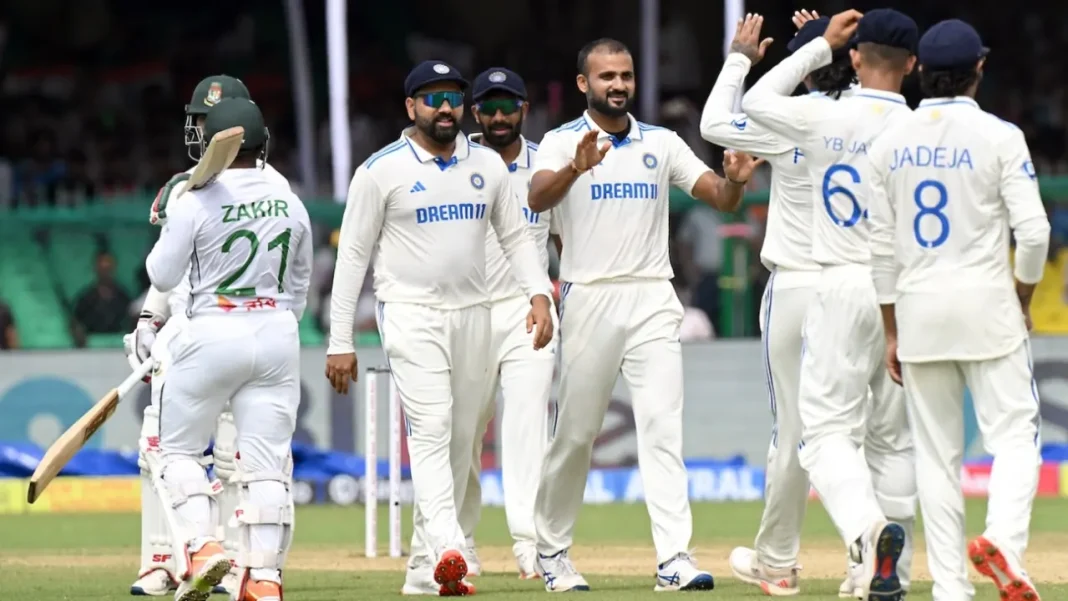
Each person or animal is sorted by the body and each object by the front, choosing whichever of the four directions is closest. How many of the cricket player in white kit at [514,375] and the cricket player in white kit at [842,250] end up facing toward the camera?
1

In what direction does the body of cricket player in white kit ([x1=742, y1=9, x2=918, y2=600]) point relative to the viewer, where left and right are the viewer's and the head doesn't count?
facing away from the viewer and to the left of the viewer

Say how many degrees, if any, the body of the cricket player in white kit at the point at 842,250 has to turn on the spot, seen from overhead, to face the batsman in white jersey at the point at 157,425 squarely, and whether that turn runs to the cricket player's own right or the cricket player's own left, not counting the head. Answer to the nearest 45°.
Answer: approximately 45° to the cricket player's own left

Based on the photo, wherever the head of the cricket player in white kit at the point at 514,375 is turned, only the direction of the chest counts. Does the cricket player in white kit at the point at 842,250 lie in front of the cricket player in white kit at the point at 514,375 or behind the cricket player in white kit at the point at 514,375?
in front

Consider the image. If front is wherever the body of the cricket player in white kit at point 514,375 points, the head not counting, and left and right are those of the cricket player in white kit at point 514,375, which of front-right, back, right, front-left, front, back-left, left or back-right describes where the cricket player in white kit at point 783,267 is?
front-left

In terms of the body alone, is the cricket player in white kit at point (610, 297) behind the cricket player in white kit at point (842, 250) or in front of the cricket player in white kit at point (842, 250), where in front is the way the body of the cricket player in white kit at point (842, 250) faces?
in front

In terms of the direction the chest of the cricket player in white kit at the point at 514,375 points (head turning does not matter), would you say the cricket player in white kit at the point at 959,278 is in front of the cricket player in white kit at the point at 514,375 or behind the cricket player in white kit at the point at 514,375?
in front

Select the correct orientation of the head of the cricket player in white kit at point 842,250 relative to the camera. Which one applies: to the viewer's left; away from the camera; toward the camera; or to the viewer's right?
away from the camera

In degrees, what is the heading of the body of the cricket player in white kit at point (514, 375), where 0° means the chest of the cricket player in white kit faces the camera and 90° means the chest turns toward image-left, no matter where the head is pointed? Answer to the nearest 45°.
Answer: approximately 0°
